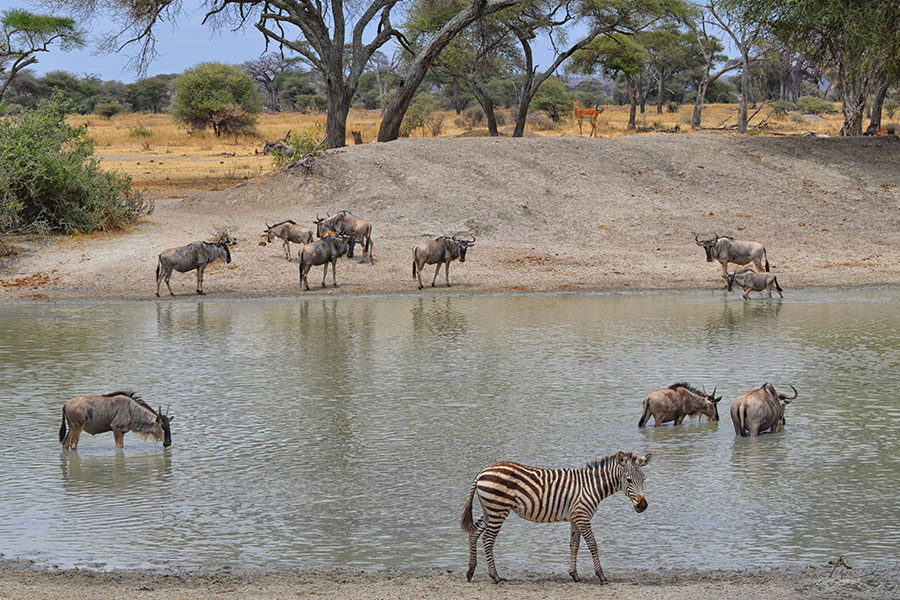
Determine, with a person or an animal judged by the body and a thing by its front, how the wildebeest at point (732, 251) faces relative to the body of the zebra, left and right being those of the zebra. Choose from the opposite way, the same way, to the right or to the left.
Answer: the opposite way

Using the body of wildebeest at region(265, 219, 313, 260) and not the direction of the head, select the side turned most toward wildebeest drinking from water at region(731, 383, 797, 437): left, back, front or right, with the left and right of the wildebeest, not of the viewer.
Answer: left

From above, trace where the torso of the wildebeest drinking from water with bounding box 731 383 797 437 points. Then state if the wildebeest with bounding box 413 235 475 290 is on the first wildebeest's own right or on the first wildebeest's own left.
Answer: on the first wildebeest's own left

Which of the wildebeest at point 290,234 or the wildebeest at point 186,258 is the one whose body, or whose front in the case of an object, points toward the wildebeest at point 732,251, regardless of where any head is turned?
the wildebeest at point 186,258

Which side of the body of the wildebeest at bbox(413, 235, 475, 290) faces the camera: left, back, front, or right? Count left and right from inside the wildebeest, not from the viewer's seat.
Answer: right

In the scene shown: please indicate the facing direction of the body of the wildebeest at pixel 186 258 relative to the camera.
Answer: to the viewer's right

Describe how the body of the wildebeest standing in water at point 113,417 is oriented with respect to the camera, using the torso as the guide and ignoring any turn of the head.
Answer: to the viewer's right

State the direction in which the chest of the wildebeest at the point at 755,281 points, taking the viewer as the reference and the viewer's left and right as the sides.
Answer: facing to the left of the viewer

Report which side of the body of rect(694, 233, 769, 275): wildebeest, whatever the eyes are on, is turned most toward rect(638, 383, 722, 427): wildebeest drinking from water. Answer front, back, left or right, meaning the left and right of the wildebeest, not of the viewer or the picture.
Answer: left

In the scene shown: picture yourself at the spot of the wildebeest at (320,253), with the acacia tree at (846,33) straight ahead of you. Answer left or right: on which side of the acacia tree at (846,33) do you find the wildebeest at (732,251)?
right

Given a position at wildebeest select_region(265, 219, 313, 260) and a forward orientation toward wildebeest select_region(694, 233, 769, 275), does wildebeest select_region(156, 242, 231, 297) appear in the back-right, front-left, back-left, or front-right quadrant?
back-right

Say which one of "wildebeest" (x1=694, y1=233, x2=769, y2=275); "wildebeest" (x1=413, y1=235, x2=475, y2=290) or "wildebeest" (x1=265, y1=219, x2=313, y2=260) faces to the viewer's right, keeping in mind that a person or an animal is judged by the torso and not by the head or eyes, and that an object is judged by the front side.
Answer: "wildebeest" (x1=413, y1=235, x2=475, y2=290)
